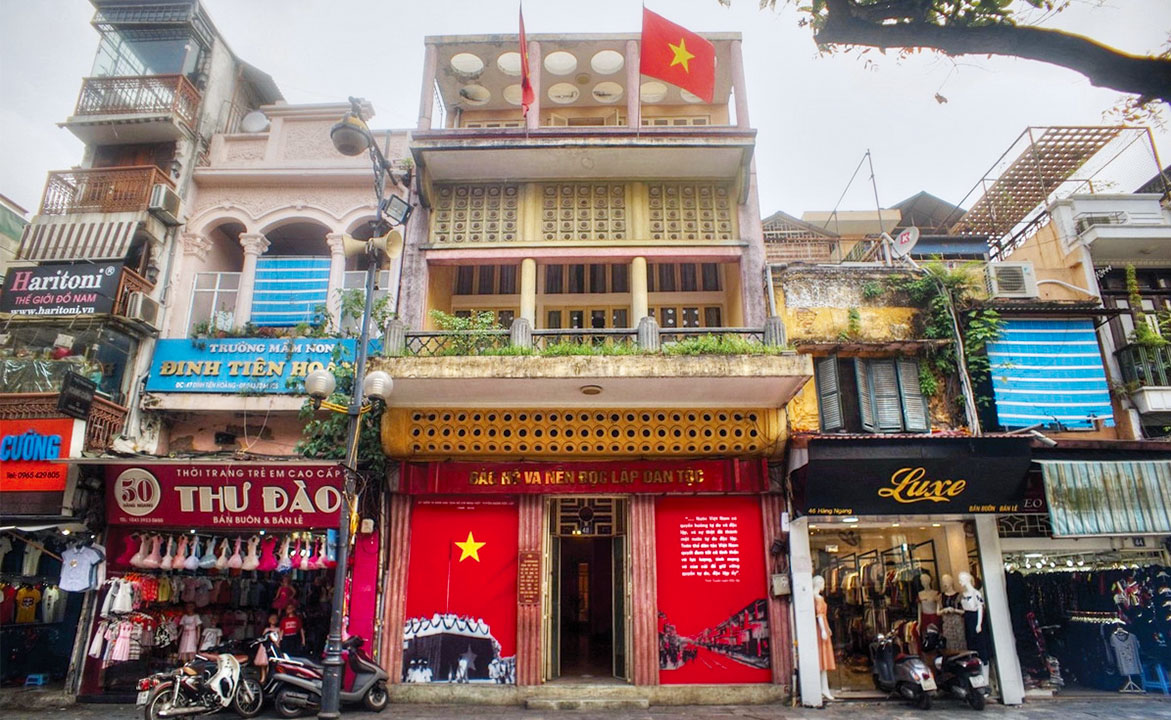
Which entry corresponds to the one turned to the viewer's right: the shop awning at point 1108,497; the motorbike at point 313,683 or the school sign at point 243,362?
the motorbike

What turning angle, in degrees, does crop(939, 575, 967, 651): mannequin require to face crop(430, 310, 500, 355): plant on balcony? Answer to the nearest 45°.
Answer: approximately 45° to its right

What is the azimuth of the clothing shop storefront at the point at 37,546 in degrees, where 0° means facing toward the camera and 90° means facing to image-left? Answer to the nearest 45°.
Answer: approximately 0°

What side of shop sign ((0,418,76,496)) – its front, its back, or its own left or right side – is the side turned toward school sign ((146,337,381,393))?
left
